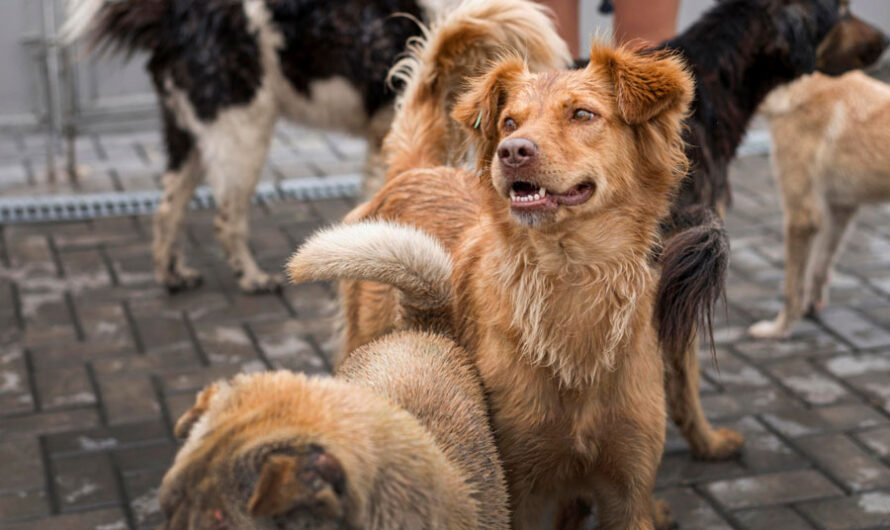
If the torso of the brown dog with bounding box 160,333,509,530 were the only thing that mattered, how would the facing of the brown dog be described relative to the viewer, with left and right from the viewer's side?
facing the viewer and to the left of the viewer

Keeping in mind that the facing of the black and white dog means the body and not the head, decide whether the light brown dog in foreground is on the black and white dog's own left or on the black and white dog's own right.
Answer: on the black and white dog's own right

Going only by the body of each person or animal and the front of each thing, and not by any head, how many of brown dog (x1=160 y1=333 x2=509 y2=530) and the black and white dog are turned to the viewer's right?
1

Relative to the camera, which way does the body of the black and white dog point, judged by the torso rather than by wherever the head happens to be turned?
to the viewer's right

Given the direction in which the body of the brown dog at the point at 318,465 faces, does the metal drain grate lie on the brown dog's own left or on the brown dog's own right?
on the brown dog's own right
